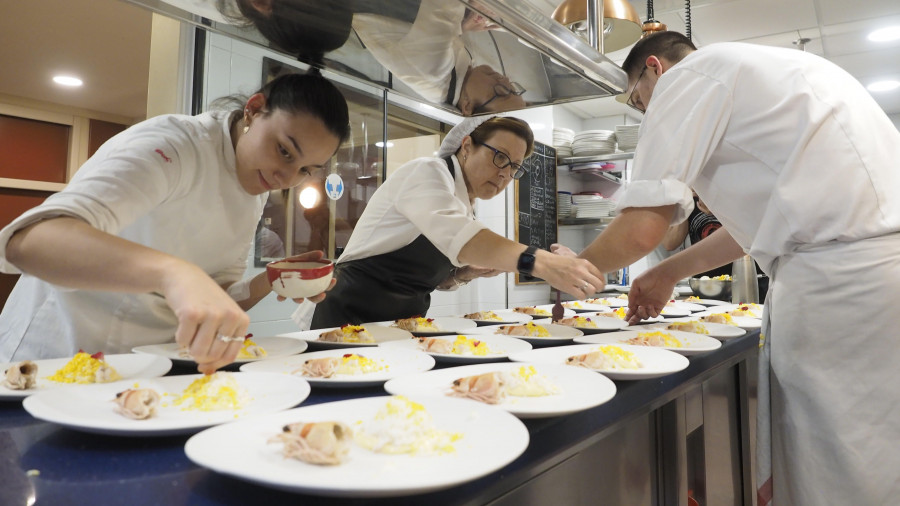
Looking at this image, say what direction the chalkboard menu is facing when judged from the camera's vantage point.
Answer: facing the viewer and to the right of the viewer

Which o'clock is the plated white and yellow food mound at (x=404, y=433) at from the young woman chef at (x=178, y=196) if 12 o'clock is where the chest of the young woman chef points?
The plated white and yellow food mound is roughly at 1 o'clock from the young woman chef.

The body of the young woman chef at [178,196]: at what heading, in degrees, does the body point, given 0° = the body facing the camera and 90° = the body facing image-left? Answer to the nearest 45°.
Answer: approximately 315°

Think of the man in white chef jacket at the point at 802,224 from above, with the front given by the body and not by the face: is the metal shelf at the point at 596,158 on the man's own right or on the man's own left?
on the man's own right

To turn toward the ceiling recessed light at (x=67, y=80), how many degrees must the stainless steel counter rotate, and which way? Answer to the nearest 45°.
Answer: approximately 180°

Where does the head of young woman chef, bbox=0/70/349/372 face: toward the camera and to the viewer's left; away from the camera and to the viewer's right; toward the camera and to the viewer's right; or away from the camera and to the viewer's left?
toward the camera and to the viewer's right

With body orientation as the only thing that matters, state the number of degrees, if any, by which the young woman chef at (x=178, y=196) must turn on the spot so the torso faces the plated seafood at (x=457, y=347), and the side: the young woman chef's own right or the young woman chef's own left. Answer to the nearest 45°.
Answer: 0° — they already face it

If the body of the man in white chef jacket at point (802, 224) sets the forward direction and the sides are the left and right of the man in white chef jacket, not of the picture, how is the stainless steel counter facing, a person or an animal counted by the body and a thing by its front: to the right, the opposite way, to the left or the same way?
the opposite way

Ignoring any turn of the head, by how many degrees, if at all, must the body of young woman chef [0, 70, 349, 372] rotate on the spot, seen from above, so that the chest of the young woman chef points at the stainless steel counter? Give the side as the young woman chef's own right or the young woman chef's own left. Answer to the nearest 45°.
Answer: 0° — they already face it

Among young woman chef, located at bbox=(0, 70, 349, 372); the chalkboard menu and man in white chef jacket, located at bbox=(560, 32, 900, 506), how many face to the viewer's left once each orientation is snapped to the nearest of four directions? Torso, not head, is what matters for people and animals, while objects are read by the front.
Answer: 1

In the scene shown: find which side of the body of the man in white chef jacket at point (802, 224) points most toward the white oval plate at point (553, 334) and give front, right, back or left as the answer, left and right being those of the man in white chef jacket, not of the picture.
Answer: front

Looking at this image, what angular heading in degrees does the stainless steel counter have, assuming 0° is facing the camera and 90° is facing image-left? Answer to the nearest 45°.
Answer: approximately 315°

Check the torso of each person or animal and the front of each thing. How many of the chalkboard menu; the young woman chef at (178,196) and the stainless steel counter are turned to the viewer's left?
0

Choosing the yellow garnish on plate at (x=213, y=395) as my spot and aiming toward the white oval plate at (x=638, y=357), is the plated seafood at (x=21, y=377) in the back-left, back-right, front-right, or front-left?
back-left
